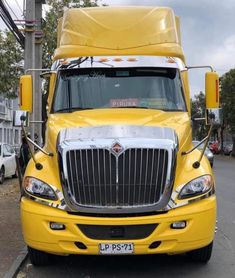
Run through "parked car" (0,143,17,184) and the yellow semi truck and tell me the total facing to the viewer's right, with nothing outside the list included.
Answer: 0

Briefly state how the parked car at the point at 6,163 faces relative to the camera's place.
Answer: facing the viewer and to the left of the viewer

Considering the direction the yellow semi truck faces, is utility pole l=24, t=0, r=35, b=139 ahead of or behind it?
behind

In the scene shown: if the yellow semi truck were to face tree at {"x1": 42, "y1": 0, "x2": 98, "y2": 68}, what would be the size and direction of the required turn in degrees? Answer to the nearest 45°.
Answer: approximately 180°

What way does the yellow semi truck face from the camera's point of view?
toward the camera
